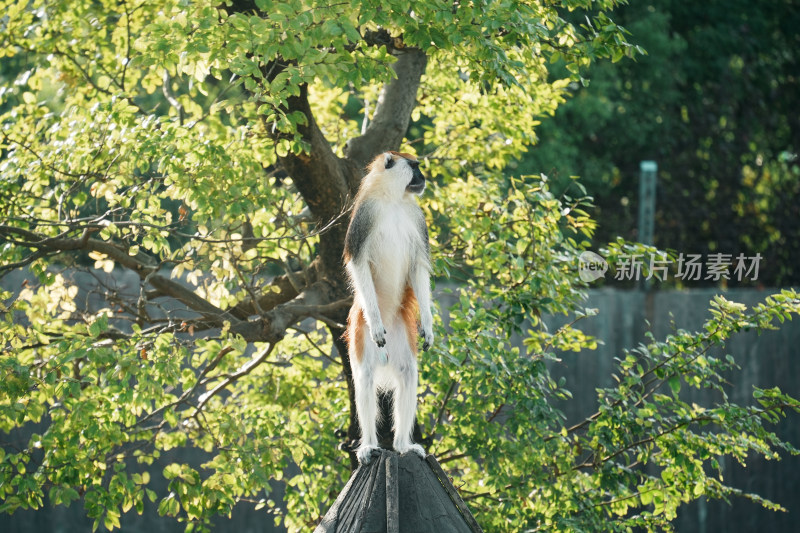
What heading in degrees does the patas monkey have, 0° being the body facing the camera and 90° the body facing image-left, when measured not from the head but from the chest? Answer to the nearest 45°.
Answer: approximately 315°
